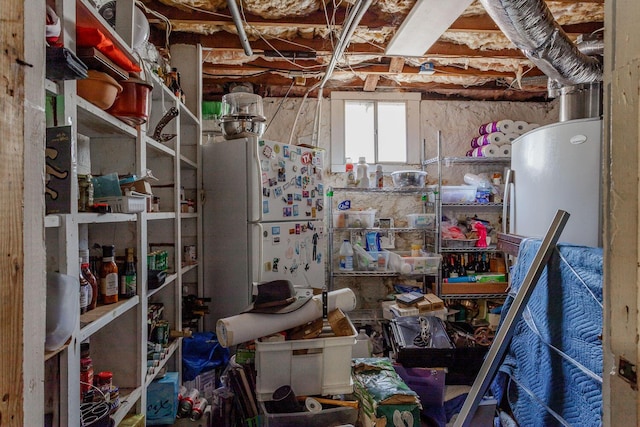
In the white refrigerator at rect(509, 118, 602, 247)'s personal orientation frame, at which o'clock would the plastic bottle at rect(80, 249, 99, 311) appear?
The plastic bottle is roughly at 12 o'clock from the white refrigerator.

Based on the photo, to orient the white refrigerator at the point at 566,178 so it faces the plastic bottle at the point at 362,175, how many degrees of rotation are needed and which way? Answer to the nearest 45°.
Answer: approximately 90° to its right

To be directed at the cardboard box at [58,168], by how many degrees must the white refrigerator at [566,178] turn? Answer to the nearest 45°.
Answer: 0° — it already faces it

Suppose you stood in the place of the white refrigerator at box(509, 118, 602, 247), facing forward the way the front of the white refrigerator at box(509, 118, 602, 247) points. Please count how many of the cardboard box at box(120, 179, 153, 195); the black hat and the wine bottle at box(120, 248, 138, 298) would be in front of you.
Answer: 3

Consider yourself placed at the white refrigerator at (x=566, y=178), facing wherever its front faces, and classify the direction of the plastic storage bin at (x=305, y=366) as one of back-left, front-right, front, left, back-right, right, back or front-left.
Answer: front

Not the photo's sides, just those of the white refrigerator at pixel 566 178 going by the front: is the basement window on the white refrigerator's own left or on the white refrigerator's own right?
on the white refrigerator's own right

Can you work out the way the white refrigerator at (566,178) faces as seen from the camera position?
facing the viewer and to the left of the viewer

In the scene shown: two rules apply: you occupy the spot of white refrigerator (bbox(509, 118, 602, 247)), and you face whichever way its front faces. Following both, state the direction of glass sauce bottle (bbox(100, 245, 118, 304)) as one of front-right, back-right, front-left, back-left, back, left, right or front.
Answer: front

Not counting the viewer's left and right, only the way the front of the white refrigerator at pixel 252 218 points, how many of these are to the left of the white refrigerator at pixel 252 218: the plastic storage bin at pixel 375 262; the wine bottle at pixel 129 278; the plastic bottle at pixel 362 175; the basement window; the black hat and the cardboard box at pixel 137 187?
3

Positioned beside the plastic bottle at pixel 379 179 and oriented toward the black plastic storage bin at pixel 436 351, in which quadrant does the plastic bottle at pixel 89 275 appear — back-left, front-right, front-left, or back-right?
front-right

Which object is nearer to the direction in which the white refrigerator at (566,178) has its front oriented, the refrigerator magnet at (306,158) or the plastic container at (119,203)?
the plastic container

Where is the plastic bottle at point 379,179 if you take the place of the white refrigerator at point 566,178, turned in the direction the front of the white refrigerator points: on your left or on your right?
on your right

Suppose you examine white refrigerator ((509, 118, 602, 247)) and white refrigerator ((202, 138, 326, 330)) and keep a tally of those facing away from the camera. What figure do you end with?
0

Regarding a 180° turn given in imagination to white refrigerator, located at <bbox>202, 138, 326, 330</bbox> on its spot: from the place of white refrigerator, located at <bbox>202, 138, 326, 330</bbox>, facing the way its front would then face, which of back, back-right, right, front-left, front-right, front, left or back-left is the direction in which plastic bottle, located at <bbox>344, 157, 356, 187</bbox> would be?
right

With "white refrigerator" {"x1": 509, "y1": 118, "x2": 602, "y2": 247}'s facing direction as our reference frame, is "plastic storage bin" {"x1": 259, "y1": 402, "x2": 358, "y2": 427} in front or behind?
in front

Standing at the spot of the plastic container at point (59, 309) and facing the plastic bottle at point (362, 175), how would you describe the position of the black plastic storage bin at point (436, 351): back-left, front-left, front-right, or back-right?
front-right

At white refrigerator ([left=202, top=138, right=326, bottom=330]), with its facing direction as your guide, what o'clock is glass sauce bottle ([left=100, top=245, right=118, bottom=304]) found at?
The glass sauce bottle is roughly at 2 o'clock from the white refrigerator.
